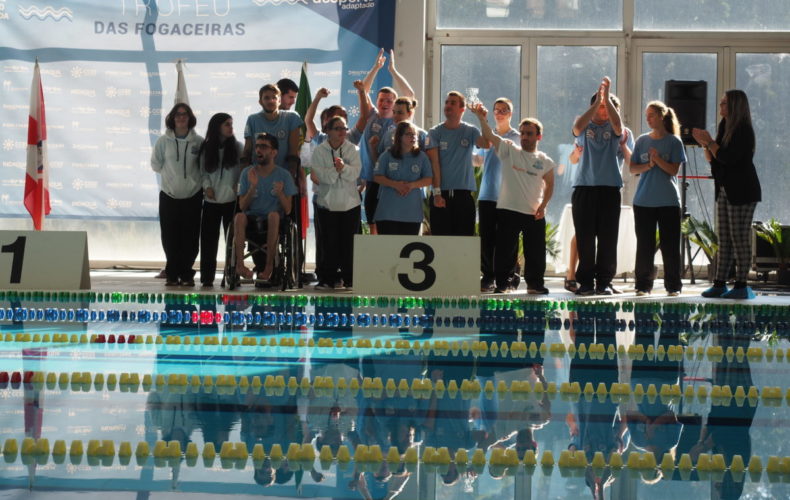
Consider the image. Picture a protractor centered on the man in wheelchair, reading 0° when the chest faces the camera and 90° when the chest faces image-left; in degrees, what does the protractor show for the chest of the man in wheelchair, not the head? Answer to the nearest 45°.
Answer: approximately 0°

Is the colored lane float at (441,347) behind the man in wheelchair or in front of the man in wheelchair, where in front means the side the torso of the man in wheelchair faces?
in front

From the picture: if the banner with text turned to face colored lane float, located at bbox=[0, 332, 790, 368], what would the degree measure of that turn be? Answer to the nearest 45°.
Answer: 0° — it already faces it

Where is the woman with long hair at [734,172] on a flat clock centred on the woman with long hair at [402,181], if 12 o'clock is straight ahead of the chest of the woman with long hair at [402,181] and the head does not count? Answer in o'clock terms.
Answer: the woman with long hair at [734,172] is roughly at 9 o'clock from the woman with long hair at [402,181].

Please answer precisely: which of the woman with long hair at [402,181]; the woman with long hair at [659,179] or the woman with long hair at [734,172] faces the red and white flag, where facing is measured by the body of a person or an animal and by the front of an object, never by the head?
the woman with long hair at [734,172]

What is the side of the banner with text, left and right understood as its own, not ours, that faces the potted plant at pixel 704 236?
left

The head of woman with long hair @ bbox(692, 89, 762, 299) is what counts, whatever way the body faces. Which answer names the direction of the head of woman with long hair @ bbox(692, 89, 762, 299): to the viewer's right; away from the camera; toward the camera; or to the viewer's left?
to the viewer's left

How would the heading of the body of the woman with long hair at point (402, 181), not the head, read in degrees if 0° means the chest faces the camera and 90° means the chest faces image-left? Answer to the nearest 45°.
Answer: approximately 0°

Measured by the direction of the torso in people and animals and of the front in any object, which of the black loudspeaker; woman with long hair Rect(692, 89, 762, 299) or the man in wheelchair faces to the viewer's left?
the woman with long hair
